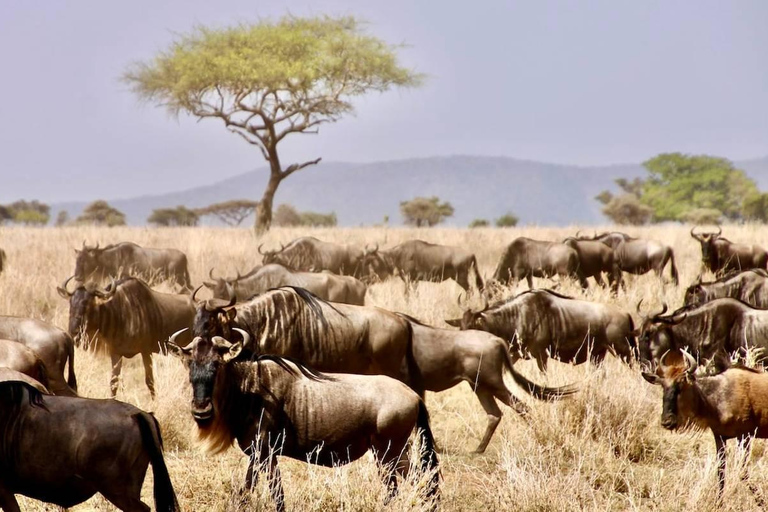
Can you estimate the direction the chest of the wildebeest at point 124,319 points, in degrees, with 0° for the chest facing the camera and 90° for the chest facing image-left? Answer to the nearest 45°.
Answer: approximately 45°

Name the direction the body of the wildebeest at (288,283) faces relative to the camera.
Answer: to the viewer's left

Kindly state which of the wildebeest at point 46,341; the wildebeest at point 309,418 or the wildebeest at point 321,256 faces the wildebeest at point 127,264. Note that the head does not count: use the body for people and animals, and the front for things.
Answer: the wildebeest at point 321,256

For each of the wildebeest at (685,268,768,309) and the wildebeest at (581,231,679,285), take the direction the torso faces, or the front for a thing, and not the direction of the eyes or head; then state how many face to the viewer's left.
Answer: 2

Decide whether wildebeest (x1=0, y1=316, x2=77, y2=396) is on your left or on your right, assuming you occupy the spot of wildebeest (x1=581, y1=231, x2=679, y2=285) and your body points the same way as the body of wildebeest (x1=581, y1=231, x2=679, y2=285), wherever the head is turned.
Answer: on your left

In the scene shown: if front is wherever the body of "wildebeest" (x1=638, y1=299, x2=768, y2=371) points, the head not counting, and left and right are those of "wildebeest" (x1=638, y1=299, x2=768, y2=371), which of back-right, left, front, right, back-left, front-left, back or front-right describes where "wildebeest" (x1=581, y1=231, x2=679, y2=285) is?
right

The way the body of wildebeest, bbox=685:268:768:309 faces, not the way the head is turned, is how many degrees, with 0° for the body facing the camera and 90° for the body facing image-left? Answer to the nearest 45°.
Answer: approximately 90°

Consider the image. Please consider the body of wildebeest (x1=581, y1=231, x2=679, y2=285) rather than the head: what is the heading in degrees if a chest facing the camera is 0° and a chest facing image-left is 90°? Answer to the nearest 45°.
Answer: approximately 90°

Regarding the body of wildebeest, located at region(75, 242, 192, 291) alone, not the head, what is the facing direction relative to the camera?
to the viewer's left

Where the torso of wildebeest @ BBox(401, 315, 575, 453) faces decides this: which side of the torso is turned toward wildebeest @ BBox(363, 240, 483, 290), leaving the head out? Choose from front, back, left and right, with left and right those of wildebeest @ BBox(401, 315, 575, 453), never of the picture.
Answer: right

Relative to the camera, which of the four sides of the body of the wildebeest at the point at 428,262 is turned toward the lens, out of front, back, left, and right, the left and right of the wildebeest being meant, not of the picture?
left

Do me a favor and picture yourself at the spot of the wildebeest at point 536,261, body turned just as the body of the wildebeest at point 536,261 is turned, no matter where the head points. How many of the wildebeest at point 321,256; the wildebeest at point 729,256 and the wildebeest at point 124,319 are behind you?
1

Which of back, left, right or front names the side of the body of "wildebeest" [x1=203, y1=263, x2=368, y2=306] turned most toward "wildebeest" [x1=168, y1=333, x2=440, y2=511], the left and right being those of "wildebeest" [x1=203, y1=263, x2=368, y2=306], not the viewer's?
left
